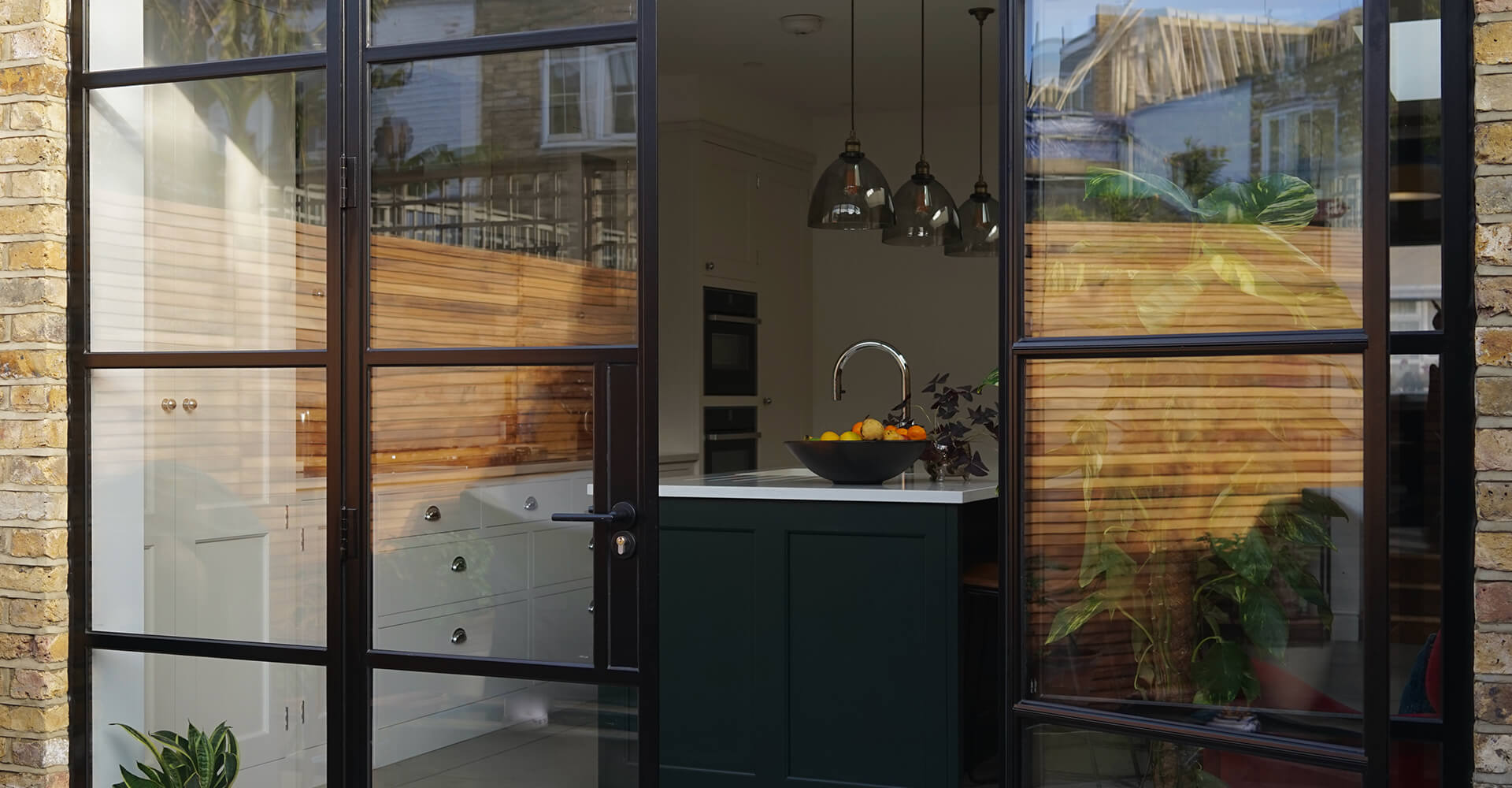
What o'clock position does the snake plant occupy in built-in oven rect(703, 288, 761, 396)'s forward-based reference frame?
The snake plant is roughly at 2 o'clock from the built-in oven.

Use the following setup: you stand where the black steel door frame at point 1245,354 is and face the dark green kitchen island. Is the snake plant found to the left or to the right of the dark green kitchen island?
left

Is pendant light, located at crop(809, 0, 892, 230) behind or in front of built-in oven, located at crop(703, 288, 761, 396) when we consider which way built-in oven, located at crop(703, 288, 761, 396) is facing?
in front

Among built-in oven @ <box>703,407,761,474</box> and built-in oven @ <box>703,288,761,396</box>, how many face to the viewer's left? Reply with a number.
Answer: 0

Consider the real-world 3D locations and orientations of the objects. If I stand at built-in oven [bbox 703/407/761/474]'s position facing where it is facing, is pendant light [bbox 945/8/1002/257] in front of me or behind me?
in front

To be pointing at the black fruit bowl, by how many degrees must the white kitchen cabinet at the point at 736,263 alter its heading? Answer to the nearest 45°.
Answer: approximately 45° to its right

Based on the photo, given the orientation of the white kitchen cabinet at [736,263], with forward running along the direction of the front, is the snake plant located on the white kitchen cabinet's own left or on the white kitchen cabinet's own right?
on the white kitchen cabinet's own right

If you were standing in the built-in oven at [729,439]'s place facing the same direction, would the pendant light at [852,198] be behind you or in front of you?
in front

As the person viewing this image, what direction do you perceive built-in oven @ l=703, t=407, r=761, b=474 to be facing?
facing the viewer and to the right of the viewer
